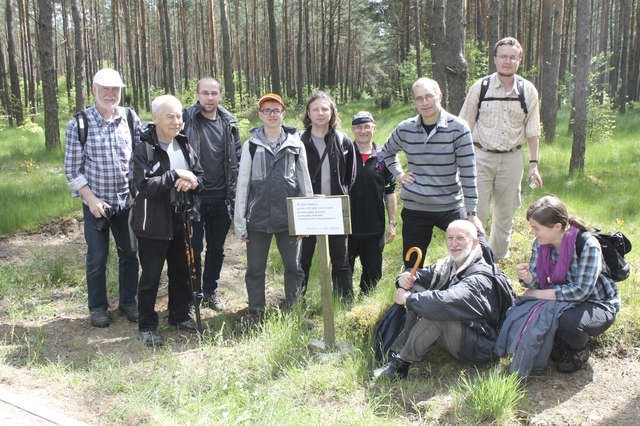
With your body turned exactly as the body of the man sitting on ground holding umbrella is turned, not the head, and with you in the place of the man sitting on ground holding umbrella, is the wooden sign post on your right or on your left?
on your right

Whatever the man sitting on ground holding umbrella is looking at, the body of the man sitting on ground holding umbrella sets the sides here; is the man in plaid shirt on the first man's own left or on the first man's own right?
on the first man's own right

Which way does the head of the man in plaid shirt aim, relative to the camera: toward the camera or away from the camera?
toward the camera

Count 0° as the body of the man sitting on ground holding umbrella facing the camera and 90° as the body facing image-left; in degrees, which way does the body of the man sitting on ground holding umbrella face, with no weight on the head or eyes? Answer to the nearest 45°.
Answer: approximately 45°
